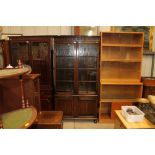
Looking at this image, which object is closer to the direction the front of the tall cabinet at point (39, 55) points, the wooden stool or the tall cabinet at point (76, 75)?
the wooden stool

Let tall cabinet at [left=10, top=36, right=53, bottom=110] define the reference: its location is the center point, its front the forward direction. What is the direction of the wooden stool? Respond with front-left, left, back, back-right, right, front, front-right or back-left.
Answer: front

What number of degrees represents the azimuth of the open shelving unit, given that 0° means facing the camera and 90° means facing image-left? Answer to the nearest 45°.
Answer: approximately 0°

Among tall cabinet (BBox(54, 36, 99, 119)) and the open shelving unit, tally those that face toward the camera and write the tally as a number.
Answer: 2

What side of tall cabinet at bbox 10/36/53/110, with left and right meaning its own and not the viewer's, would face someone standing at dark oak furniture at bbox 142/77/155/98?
left

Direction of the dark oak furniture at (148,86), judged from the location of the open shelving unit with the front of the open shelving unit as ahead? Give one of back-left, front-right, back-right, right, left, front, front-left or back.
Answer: left

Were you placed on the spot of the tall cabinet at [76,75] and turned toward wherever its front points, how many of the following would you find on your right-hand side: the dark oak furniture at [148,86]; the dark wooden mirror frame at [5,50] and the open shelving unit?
1

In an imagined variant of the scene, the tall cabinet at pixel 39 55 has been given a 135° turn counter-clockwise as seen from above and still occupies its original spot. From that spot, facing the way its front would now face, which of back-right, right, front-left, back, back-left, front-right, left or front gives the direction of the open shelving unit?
front-right

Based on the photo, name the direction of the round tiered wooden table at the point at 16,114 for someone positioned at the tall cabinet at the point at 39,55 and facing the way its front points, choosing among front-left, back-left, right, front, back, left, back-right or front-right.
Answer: front

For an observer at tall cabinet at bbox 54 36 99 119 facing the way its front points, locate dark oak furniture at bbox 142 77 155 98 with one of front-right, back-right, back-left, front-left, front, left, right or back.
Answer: left

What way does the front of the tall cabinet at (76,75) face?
toward the camera

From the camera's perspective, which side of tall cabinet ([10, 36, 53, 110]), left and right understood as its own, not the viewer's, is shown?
front
